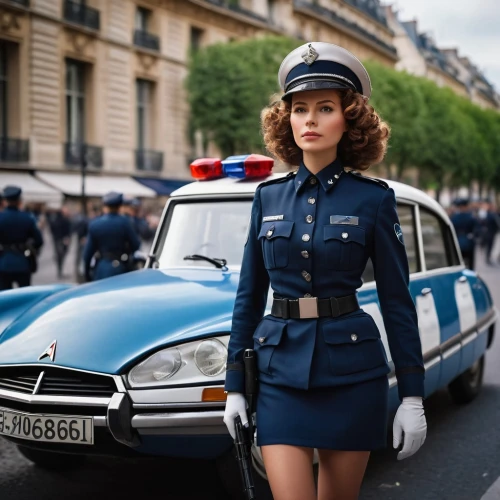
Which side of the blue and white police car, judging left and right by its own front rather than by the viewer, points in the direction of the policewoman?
left

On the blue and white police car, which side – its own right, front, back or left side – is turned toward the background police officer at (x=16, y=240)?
right
